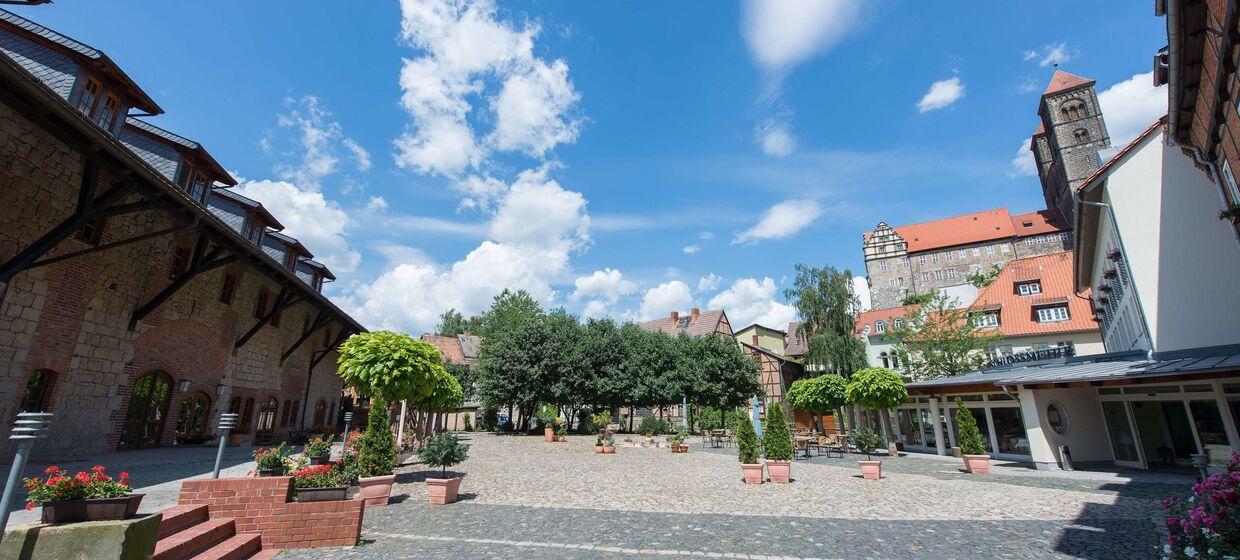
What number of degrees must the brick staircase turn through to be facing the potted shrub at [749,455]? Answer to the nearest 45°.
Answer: approximately 45° to its left

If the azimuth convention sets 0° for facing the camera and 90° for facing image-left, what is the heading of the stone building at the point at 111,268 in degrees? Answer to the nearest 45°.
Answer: approximately 315°

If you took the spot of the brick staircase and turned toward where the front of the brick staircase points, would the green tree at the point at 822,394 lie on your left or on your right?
on your left

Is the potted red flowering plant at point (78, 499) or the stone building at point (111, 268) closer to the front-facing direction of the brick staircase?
the potted red flowering plant

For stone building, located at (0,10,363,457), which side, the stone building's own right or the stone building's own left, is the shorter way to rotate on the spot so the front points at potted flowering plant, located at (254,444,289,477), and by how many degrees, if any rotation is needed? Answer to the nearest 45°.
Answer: approximately 45° to the stone building's own right

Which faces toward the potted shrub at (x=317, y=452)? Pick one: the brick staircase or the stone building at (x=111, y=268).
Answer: the stone building

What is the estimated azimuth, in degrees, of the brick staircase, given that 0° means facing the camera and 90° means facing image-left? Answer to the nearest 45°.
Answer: approximately 315°

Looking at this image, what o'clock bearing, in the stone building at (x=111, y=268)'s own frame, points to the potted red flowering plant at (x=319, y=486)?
The potted red flowering plant is roughly at 1 o'clock from the stone building.
